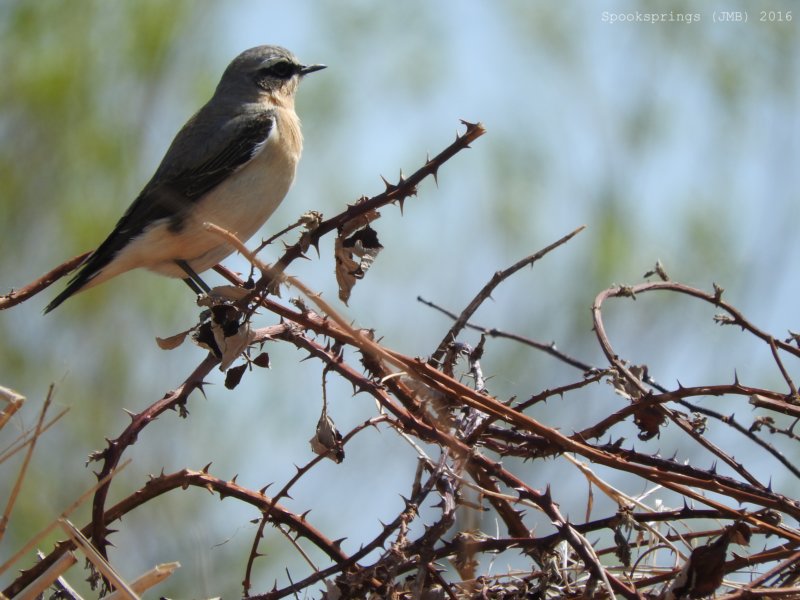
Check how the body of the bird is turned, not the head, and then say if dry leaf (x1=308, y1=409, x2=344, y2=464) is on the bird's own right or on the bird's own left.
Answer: on the bird's own right

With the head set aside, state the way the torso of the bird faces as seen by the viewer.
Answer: to the viewer's right
